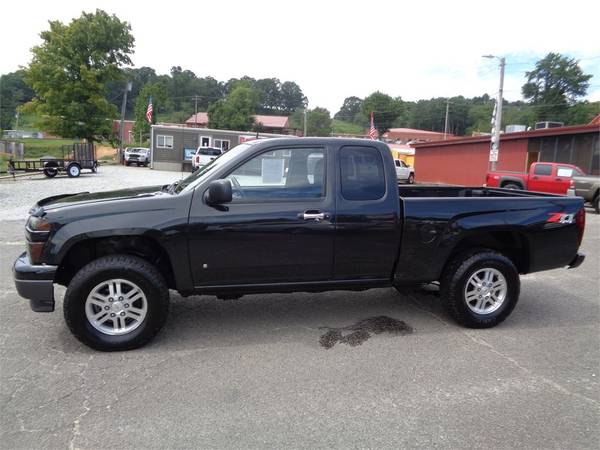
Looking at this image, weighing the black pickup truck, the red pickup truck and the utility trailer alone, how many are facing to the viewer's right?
1

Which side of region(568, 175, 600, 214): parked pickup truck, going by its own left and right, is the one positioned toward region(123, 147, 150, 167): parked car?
back

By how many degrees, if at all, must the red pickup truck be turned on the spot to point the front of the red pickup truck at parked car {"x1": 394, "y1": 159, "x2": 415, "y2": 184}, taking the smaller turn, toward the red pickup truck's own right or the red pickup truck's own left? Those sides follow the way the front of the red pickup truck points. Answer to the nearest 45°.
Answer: approximately 135° to the red pickup truck's own left

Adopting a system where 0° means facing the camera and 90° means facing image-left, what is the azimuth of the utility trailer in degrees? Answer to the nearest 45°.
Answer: approximately 90°

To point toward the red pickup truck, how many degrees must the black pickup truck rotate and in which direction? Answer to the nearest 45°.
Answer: approximately 135° to its right

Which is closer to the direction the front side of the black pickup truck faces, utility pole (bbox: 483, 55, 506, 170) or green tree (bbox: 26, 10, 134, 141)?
the green tree

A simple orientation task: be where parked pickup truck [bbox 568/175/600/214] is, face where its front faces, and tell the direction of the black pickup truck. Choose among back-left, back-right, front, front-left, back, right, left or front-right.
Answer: right

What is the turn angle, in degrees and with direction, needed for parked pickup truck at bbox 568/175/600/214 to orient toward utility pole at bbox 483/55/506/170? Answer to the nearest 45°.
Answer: approximately 135° to its left

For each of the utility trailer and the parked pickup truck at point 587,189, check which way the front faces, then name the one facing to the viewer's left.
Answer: the utility trailer

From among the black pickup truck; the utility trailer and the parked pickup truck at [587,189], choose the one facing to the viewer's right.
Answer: the parked pickup truck

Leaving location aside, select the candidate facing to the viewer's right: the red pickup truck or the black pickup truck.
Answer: the red pickup truck

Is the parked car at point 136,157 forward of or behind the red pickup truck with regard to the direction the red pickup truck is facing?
behind

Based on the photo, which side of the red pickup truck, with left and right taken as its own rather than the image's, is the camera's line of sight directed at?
right

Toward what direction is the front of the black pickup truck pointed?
to the viewer's left
